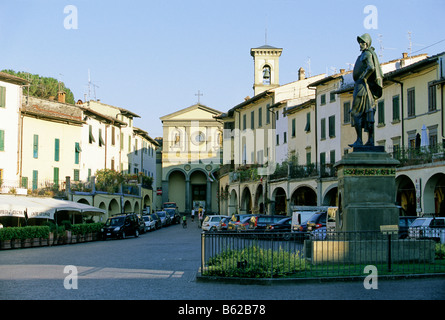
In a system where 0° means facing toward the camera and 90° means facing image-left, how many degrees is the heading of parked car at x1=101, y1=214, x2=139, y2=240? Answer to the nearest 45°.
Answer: approximately 45°

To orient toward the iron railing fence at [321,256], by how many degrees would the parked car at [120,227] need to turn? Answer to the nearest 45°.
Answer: approximately 45° to its left

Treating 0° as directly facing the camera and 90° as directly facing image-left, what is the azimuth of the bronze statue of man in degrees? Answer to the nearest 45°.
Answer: approximately 90°

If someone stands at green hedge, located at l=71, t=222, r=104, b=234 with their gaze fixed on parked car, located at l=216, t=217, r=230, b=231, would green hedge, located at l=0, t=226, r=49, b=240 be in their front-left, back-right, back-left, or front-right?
back-right

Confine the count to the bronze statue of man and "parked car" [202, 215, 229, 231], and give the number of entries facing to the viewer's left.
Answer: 1

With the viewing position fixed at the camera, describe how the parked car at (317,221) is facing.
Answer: facing away from the viewer and to the right of the viewer

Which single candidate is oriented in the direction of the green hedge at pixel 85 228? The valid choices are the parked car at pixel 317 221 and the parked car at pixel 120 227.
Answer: the parked car at pixel 120 227

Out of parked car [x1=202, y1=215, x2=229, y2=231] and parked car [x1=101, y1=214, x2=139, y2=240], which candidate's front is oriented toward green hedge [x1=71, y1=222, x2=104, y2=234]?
parked car [x1=101, y1=214, x2=139, y2=240]
